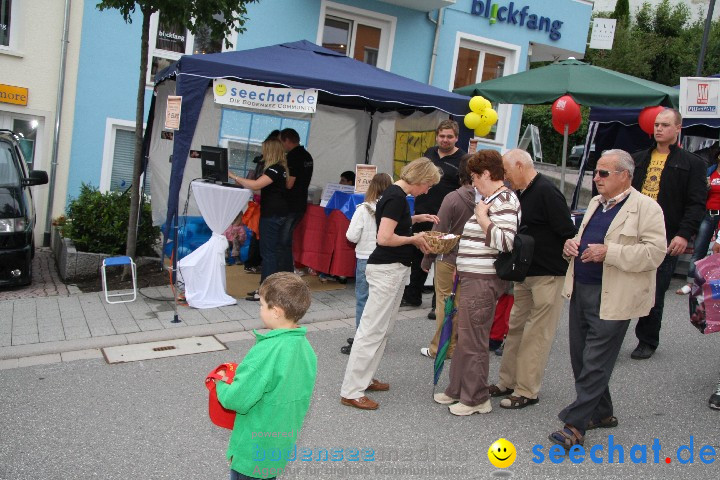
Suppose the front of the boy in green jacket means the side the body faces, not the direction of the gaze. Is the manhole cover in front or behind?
in front

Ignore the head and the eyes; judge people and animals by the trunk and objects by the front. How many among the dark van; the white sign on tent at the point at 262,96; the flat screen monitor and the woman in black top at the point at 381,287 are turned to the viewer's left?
0

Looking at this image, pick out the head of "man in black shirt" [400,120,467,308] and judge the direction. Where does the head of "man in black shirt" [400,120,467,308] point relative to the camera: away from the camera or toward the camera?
toward the camera

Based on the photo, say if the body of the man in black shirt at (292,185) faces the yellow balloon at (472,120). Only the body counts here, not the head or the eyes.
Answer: no

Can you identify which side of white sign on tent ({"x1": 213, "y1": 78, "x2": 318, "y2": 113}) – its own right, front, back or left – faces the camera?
front

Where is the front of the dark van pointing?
toward the camera

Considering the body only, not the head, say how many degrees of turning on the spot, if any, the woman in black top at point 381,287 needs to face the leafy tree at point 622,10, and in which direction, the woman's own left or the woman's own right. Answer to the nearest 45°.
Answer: approximately 90° to the woman's own left

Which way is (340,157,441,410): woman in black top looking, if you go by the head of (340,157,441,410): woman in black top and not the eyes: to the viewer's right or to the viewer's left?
to the viewer's right

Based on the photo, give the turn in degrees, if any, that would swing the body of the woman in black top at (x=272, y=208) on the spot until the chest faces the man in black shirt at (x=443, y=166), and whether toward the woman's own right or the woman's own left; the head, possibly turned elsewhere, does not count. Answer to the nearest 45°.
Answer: approximately 180°

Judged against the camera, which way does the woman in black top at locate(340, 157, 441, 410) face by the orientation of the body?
to the viewer's right

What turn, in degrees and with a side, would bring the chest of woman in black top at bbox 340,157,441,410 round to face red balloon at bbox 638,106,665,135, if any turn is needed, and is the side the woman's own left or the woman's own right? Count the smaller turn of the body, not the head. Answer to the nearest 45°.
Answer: approximately 45° to the woman's own left

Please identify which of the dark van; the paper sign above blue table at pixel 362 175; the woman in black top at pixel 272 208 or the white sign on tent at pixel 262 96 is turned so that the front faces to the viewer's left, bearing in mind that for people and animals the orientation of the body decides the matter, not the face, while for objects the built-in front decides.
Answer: the woman in black top

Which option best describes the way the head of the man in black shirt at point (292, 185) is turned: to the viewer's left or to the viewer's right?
to the viewer's left

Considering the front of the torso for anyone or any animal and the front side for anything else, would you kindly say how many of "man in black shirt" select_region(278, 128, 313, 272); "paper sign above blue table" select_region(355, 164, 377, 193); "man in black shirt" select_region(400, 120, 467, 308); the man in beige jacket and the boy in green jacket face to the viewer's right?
0

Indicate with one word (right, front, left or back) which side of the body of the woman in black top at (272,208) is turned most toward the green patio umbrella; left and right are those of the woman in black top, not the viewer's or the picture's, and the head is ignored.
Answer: back

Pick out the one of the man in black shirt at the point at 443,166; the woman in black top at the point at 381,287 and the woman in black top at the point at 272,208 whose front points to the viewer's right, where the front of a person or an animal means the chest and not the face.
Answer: the woman in black top at the point at 381,287

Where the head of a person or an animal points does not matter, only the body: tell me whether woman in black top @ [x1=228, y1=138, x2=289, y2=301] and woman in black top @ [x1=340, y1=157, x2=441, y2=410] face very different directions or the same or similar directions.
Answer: very different directions

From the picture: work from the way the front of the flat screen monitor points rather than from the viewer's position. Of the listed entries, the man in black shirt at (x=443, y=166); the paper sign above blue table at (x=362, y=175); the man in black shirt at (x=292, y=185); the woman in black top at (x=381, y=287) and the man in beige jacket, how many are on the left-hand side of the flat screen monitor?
0

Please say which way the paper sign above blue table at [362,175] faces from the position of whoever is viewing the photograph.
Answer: facing the viewer

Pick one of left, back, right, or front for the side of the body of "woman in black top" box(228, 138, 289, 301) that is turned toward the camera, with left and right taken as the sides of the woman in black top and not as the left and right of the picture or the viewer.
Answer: left
